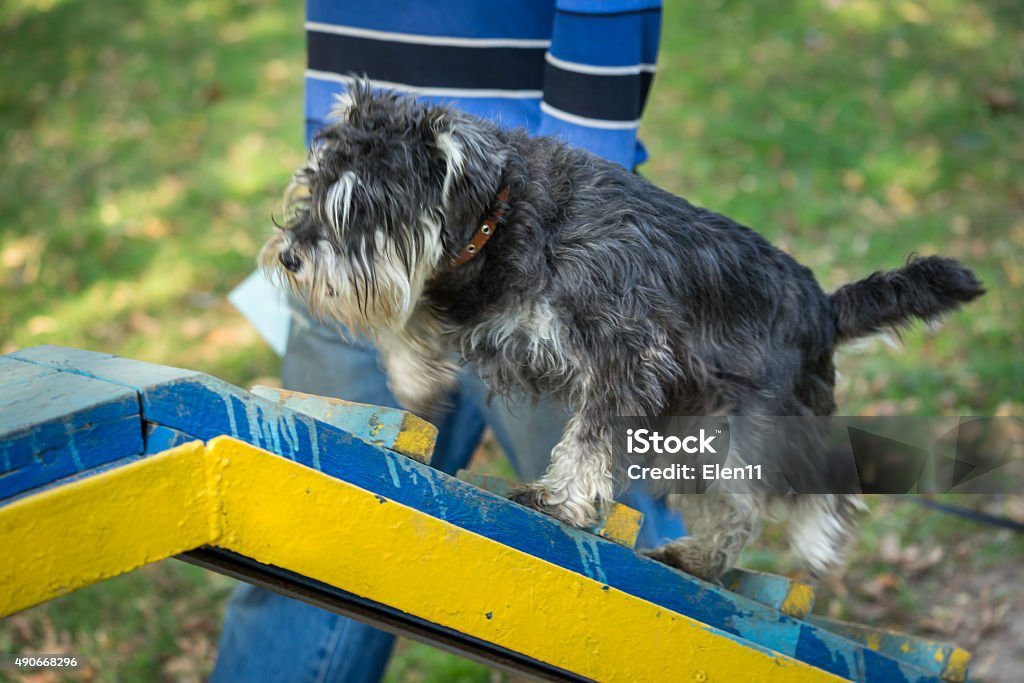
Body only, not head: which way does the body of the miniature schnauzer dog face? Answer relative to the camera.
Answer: to the viewer's left
